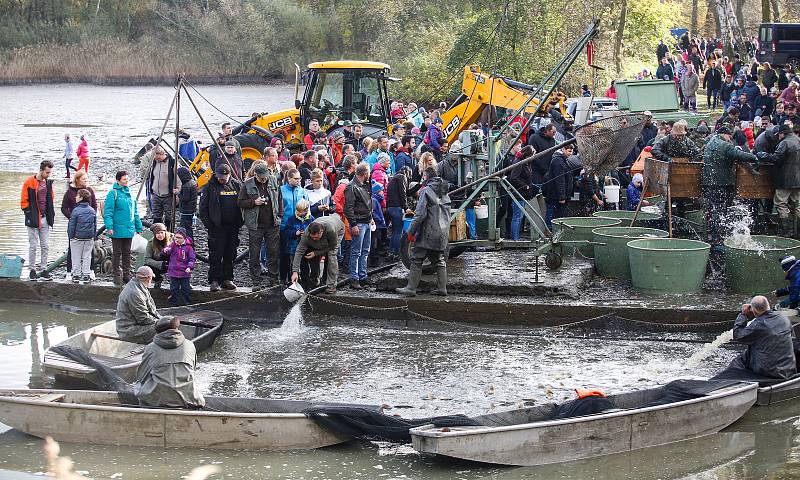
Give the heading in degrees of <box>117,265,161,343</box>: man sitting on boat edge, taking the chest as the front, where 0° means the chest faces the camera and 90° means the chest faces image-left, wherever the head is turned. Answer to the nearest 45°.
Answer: approximately 225°

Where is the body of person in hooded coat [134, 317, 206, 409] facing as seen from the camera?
away from the camera

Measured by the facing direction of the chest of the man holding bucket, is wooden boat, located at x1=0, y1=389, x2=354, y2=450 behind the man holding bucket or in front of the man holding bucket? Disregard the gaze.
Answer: in front

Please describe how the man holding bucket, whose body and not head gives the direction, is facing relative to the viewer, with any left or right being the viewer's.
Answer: facing the viewer and to the left of the viewer

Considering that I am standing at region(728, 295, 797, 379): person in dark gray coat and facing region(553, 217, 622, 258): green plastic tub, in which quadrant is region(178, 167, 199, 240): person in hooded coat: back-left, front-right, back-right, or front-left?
front-left

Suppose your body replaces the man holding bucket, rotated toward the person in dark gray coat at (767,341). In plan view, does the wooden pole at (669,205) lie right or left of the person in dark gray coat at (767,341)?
left

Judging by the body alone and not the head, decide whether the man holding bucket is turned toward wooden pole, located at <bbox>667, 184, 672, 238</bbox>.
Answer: no

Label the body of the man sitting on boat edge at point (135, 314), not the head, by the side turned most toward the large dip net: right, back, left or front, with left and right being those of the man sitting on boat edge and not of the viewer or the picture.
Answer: front

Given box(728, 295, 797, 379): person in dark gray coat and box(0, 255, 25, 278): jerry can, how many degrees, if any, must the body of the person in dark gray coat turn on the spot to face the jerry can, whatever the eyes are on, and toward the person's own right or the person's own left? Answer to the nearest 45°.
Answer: approximately 45° to the person's own left

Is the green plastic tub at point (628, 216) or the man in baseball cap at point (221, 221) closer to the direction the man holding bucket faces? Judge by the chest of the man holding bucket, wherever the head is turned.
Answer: the man in baseball cap
